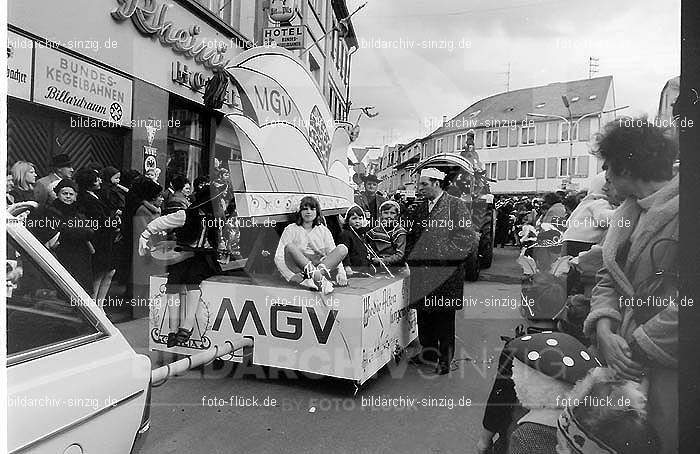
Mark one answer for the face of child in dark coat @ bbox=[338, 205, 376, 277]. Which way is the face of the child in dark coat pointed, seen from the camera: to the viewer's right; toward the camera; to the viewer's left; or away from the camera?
toward the camera

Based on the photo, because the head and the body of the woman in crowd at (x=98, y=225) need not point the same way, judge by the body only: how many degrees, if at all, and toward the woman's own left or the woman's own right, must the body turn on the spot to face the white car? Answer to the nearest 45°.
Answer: approximately 45° to the woman's own right

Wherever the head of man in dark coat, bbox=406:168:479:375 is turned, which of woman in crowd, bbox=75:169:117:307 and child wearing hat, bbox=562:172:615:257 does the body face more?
the woman in crowd

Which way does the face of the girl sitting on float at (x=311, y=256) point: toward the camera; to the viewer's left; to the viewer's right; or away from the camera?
toward the camera

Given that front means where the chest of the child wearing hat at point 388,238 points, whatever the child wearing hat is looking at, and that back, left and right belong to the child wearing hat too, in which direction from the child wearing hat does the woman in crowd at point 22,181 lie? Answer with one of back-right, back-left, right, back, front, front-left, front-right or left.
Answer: front-right

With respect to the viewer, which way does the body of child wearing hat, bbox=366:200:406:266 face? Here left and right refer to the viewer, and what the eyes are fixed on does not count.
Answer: facing the viewer

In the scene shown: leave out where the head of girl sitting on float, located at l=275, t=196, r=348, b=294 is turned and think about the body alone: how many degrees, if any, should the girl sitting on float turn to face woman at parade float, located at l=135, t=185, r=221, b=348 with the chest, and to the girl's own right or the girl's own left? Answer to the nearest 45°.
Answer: approximately 90° to the girl's own right

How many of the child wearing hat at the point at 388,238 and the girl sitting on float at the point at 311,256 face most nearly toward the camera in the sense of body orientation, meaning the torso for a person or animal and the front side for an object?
2
